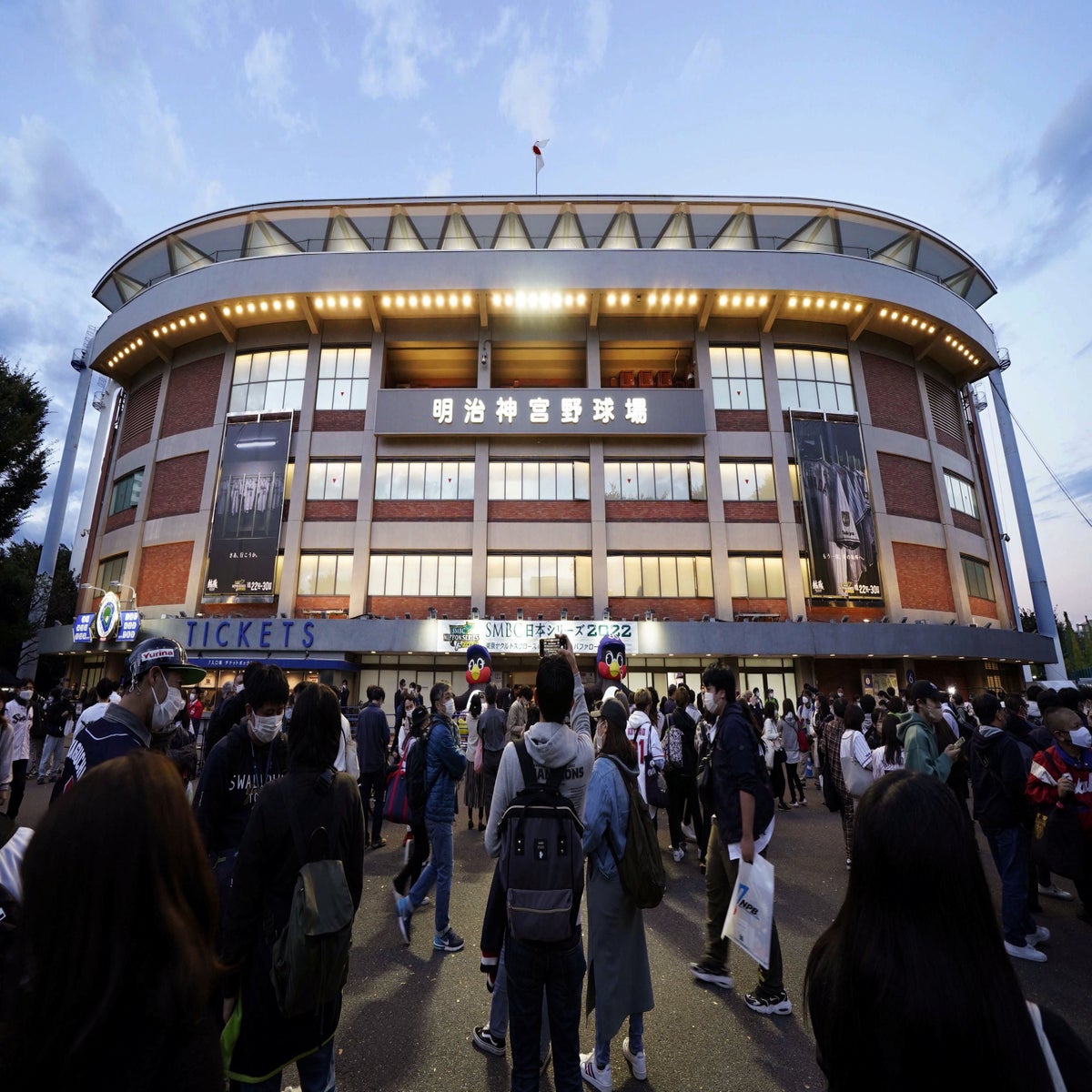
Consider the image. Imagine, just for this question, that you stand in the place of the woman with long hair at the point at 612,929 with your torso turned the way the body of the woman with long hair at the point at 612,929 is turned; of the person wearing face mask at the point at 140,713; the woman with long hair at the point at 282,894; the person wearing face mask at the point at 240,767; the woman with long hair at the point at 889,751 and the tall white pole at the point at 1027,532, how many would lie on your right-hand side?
2

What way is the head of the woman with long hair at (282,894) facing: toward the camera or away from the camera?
away from the camera

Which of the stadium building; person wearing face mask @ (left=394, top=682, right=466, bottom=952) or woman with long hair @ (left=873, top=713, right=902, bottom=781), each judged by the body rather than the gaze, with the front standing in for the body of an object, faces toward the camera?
the stadium building

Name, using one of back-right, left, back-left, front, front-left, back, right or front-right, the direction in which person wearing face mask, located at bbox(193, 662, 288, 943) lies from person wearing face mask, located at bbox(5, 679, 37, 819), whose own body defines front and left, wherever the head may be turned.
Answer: front

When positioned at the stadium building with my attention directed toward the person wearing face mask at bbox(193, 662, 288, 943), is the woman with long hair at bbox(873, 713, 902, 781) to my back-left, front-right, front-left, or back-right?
front-left

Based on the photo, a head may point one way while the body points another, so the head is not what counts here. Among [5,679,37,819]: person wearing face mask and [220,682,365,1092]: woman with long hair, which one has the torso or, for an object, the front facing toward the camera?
the person wearing face mask

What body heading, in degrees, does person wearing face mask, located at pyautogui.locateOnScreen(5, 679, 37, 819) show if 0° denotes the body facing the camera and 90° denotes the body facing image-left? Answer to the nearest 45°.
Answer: approximately 0°

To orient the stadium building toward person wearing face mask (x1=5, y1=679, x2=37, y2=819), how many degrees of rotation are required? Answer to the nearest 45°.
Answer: approximately 45° to its right

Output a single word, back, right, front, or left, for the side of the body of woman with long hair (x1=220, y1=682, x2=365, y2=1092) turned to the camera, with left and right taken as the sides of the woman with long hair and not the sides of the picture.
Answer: back

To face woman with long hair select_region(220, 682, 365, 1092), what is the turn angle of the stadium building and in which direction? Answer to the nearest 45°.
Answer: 0° — it already faces them

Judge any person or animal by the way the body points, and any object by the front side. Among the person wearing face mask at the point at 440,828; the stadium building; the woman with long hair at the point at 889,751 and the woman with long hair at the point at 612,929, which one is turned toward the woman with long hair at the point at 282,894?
the stadium building
